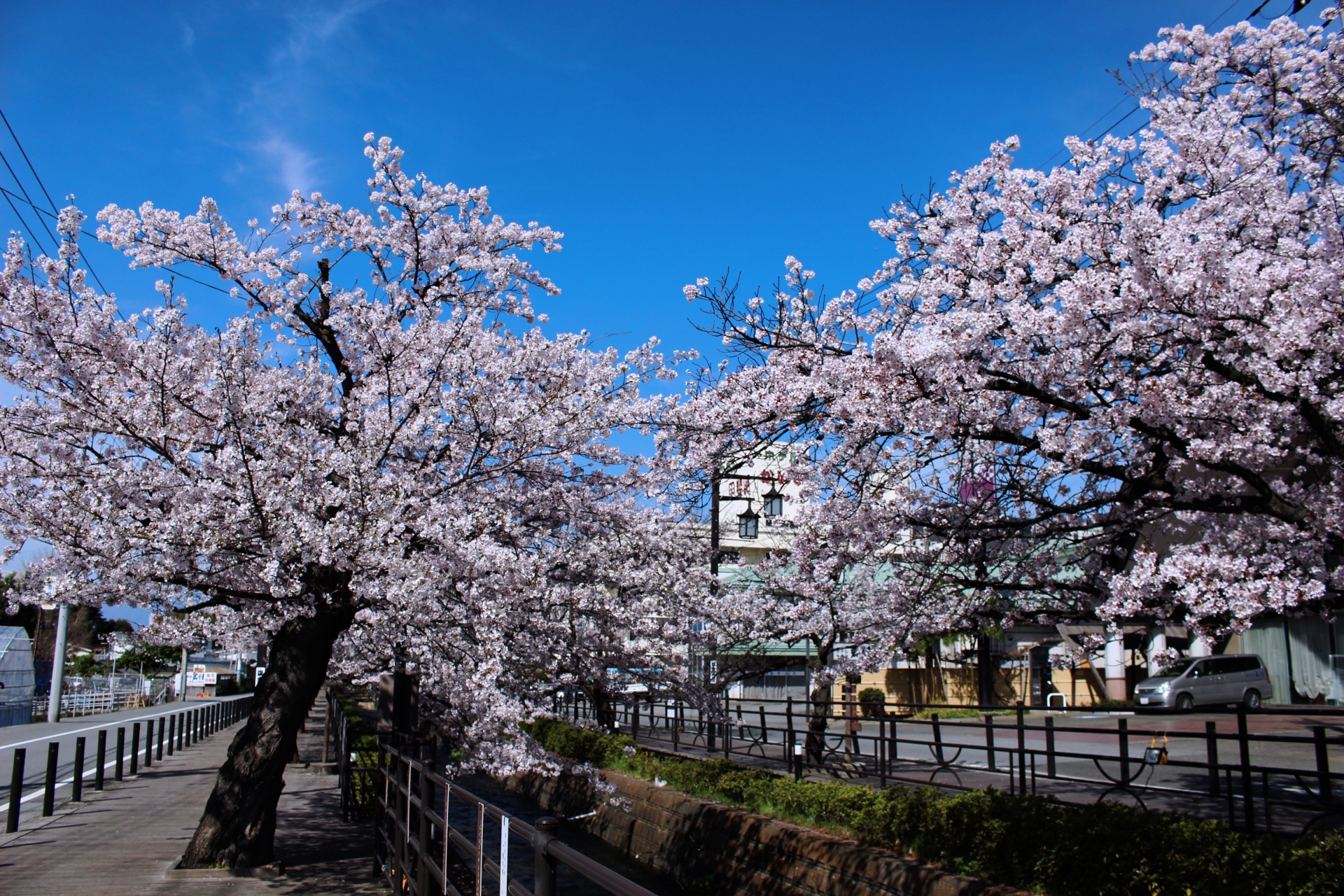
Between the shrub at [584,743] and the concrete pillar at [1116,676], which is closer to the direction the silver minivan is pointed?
the shrub

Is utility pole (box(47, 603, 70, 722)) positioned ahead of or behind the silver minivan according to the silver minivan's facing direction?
ahead

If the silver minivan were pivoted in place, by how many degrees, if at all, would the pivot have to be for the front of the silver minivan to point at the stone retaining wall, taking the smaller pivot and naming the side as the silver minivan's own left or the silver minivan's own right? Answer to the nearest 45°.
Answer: approximately 45° to the silver minivan's own left

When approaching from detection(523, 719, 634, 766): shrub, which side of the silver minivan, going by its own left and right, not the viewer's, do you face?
front

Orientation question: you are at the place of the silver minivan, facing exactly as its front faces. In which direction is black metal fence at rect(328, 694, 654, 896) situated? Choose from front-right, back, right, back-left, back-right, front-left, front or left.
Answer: front-left

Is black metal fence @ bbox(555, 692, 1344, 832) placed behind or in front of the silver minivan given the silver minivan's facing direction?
in front
